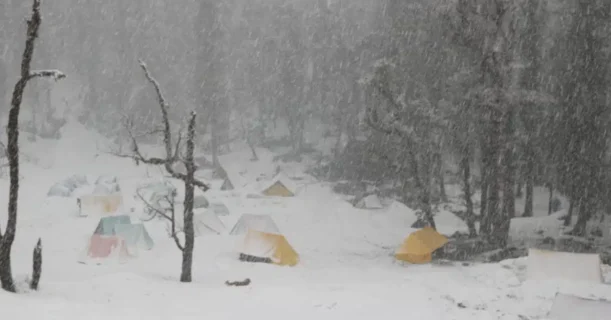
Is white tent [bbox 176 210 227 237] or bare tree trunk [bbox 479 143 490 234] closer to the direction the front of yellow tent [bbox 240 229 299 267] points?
the bare tree trunk

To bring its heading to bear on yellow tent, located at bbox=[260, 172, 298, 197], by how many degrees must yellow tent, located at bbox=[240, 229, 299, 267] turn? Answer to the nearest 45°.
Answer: approximately 135° to its left

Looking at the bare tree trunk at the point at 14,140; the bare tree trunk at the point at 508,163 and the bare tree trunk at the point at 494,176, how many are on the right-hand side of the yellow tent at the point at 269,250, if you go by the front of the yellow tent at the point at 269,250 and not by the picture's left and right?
1

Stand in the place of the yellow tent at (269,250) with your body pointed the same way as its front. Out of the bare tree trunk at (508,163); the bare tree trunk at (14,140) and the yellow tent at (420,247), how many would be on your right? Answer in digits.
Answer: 1

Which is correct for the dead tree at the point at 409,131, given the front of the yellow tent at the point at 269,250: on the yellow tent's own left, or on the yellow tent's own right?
on the yellow tent's own left

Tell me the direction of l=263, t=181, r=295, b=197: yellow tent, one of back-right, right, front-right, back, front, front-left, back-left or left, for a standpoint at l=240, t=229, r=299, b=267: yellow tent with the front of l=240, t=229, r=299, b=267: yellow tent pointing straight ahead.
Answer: back-left

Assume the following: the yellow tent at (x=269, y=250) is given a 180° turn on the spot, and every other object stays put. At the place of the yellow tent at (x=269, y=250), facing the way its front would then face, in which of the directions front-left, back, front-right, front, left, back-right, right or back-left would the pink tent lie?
front-left

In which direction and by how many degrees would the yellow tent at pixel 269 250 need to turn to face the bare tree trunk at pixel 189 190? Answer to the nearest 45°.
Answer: approximately 90° to its right

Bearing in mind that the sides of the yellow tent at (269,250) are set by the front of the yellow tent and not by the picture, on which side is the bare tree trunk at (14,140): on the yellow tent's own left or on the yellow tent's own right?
on the yellow tent's own right

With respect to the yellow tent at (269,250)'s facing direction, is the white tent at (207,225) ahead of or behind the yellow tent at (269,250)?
behind

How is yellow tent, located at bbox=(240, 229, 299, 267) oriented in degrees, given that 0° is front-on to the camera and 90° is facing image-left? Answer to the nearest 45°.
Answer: approximately 315°

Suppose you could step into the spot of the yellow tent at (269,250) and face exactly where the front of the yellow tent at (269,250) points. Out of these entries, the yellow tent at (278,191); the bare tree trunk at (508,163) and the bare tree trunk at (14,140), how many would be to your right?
1
